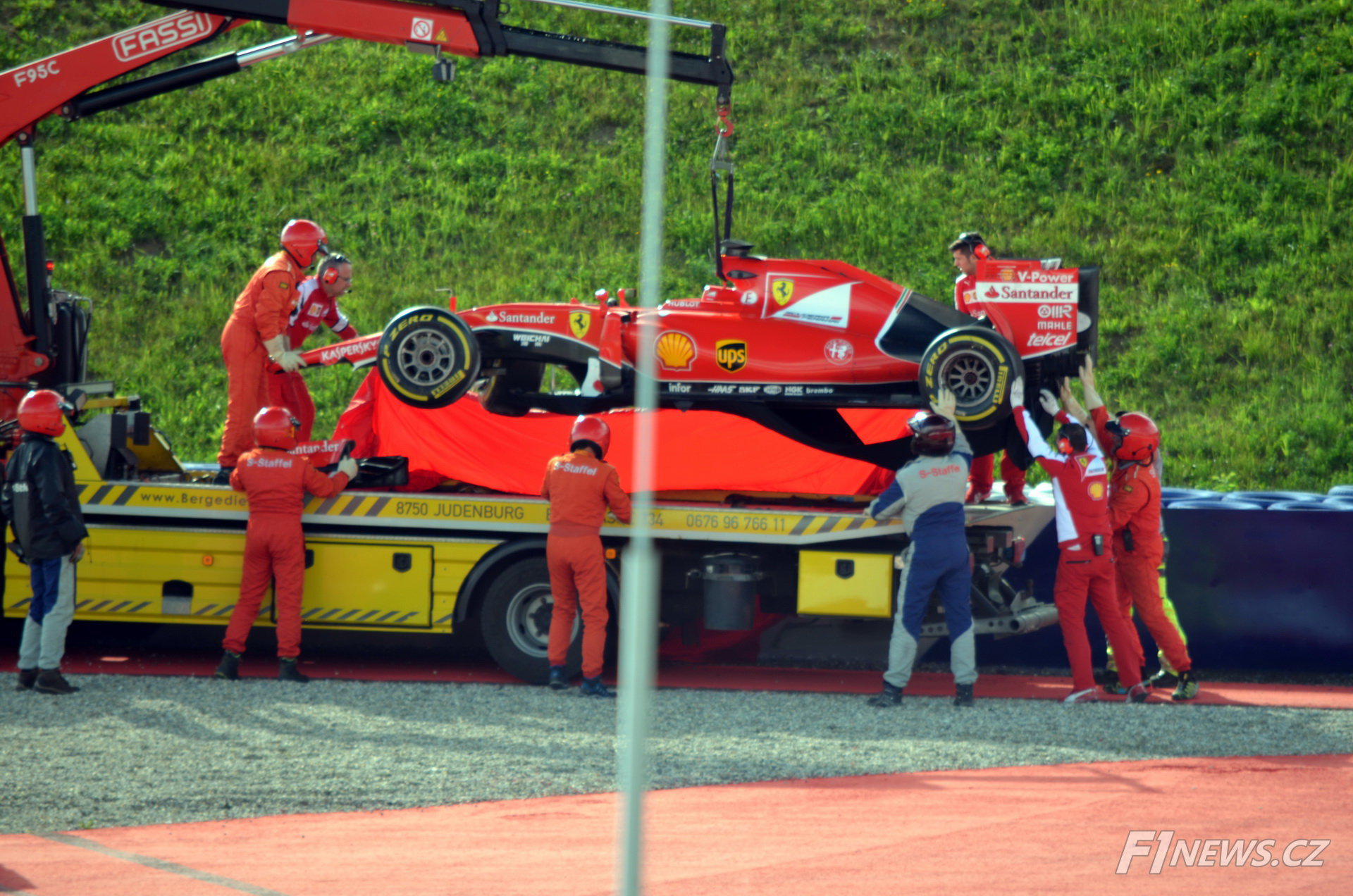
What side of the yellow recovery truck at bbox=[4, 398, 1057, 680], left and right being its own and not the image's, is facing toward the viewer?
left

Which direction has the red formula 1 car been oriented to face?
to the viewer's left

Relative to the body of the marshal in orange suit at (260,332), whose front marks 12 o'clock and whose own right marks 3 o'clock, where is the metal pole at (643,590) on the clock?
The metal pole is roughly at 3 o'clock from the marshal in orange suit.

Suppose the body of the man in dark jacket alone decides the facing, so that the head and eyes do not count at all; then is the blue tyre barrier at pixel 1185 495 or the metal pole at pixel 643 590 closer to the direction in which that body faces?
the blue tyre barrier

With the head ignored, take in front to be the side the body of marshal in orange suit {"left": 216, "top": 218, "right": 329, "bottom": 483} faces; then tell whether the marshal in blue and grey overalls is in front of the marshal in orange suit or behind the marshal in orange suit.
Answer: in front

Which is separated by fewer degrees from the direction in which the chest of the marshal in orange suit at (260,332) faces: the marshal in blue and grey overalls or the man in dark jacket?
the marshal in blue and grey overalls

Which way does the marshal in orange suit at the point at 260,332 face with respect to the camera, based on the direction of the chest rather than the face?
to the viewer's right

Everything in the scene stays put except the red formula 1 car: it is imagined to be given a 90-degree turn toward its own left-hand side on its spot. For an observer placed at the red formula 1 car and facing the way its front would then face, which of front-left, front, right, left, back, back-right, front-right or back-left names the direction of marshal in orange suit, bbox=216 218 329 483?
right

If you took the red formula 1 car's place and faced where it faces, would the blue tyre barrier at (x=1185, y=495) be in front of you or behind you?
behind

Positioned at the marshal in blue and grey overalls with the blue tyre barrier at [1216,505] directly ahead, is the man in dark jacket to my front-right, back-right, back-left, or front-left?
back-left
